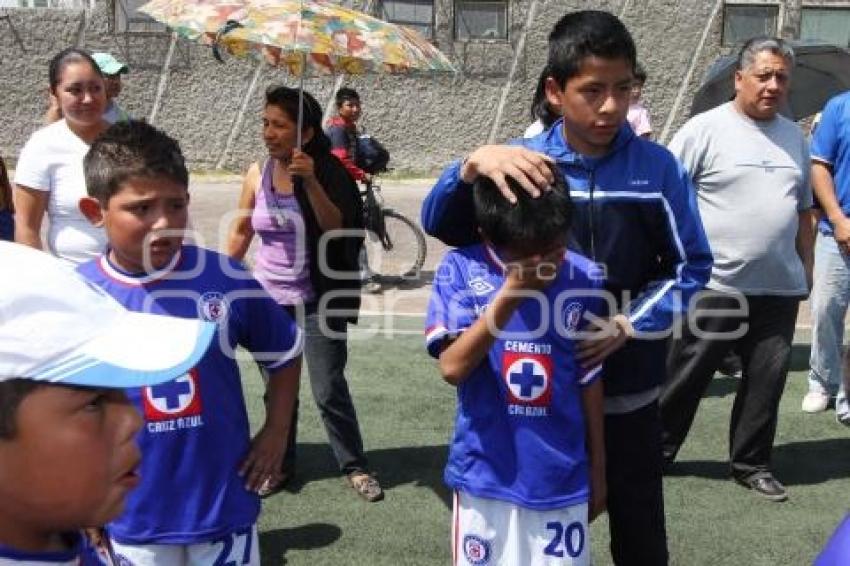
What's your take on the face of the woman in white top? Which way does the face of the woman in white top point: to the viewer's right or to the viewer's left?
to the viewer's right

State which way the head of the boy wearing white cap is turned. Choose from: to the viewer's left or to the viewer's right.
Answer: to the viewer's right

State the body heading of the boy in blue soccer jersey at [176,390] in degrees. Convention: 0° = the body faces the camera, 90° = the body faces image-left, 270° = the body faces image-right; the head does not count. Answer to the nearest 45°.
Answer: approximately 0°

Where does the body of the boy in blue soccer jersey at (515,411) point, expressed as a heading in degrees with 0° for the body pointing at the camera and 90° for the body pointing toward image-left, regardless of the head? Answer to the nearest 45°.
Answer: approximately 0°

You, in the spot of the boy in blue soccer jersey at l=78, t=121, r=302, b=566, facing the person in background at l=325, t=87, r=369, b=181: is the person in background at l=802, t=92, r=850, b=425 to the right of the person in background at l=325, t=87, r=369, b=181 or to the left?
right

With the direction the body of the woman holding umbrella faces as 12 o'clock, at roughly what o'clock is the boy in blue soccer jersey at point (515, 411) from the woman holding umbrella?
The boy in blue soccer jersey is roughly at 10 o'clock from the woman holding umbrella.

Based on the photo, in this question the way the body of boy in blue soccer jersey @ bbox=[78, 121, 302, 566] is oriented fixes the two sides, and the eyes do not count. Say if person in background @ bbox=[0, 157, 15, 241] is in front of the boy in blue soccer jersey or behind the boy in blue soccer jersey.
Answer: behind
